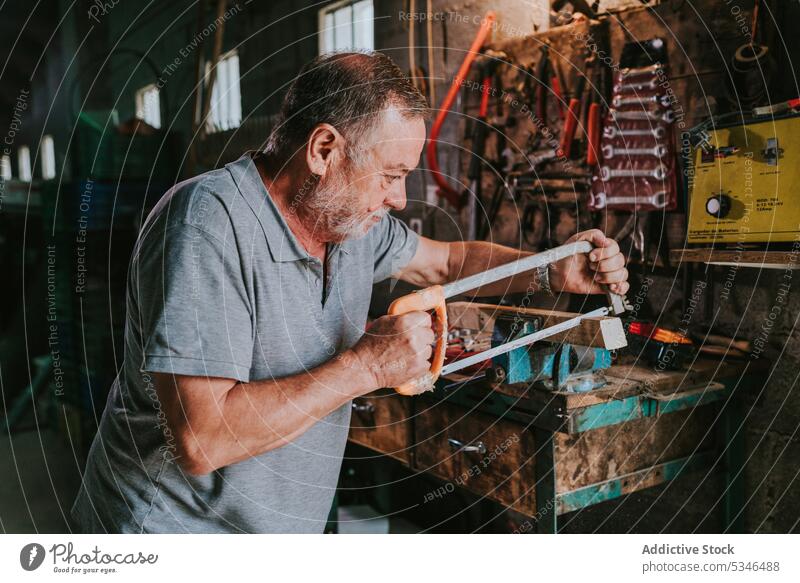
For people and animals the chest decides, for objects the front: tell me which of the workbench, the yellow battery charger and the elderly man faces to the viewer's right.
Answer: the elderly man

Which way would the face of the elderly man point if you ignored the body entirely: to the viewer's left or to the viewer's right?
to the viewer's right

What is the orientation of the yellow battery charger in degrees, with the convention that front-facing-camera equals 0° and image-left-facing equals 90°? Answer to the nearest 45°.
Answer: approximately 45°

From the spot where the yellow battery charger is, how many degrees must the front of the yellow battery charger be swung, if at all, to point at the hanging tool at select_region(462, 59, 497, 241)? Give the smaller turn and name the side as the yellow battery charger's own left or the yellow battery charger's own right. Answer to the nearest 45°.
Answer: approximately 90° to the yellow battery charger's own right

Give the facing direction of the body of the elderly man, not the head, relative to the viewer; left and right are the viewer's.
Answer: facing to the right of the viewer
